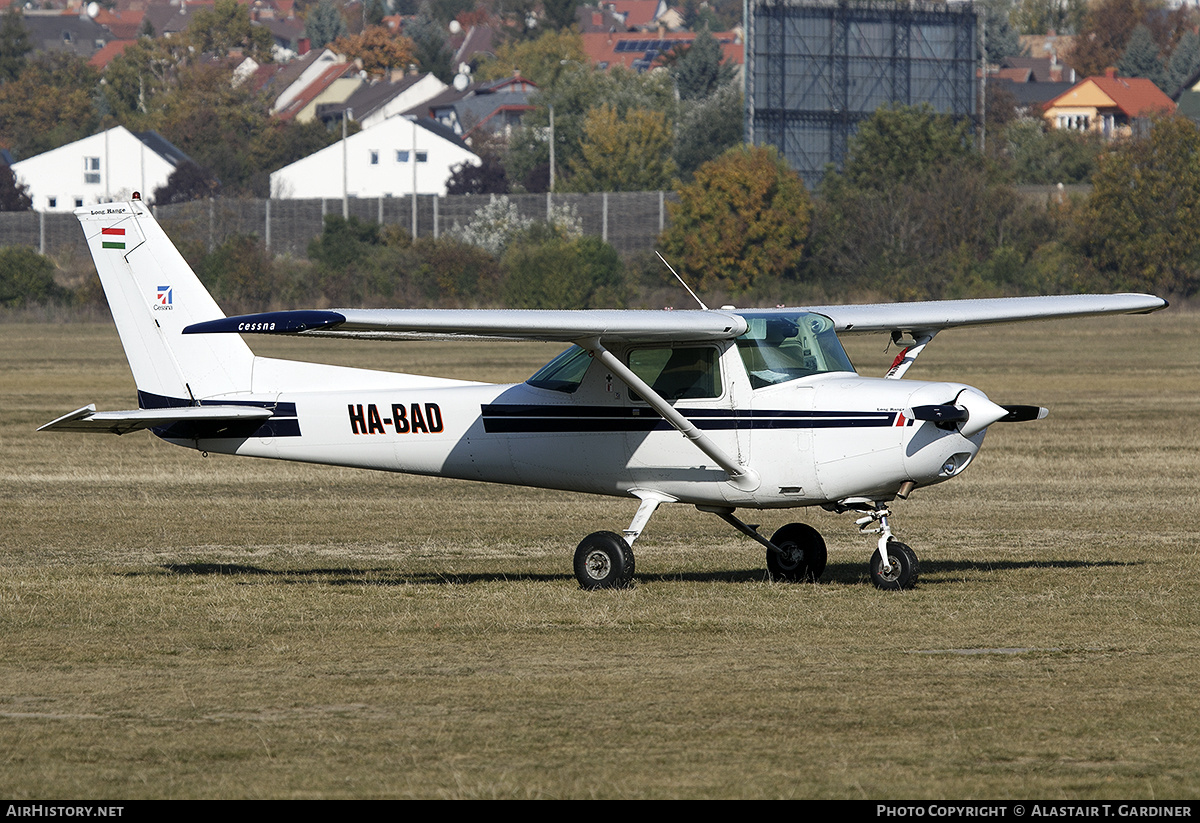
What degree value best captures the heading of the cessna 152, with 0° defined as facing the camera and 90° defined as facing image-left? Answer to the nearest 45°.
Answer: approximately 315°
